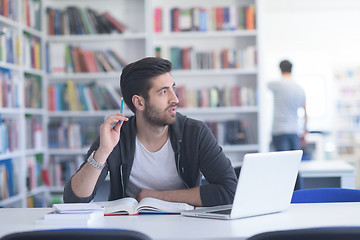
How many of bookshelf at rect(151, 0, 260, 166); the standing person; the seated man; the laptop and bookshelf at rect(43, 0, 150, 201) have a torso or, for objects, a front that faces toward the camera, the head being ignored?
3

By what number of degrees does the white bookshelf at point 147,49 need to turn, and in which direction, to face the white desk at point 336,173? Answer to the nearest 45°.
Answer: approximately 45° to its left

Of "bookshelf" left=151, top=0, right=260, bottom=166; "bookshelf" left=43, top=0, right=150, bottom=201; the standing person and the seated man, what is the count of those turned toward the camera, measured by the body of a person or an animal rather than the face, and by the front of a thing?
3

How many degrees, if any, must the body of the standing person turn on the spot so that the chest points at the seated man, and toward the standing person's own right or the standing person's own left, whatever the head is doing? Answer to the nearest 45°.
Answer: approximately 180°

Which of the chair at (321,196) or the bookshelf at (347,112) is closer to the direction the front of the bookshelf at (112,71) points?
the chair

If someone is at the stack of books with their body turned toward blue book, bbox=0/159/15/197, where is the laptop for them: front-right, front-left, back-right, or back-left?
back-right

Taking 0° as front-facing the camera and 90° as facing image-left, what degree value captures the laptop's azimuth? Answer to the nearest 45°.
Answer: approximately 135°

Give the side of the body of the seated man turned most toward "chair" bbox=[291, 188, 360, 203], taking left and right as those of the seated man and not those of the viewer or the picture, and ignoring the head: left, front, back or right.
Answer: left

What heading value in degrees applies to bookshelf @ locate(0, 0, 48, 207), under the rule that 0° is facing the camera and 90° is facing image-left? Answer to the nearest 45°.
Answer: approximately 315°

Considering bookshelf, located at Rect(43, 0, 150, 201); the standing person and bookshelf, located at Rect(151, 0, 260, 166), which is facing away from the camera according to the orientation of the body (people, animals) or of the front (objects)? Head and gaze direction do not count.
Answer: the standing person

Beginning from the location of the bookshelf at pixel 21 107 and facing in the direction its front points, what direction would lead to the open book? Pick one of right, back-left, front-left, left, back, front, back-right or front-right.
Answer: front-right

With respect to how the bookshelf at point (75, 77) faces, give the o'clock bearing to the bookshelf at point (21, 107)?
the bookshelf at point (21, 107) is roughly at 1 o'clock from the bookshelf at point (75, 77).

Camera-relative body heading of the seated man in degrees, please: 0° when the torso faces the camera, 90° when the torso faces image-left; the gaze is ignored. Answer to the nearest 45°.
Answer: approximately 0°

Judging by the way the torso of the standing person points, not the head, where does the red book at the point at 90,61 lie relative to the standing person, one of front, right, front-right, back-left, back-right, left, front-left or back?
left

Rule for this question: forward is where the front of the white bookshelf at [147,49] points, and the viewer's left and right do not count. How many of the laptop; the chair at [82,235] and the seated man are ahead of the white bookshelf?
3

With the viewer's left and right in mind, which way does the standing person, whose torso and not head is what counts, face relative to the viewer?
facing away from the viewer
